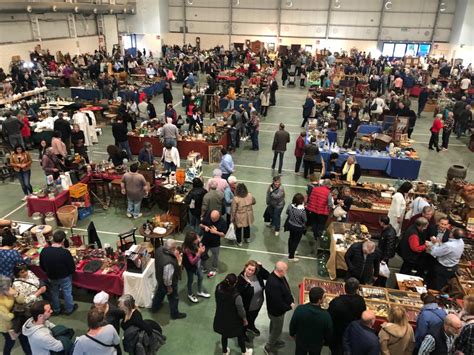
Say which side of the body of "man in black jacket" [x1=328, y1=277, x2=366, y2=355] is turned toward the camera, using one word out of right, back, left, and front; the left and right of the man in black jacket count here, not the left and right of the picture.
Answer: back

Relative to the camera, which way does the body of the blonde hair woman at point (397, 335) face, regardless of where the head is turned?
away from the camera

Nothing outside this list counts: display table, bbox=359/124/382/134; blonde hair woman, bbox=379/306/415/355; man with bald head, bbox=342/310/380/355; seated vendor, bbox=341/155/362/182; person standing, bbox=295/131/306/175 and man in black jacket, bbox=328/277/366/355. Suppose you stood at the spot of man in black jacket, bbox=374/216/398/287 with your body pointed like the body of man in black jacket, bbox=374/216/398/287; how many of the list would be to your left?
3

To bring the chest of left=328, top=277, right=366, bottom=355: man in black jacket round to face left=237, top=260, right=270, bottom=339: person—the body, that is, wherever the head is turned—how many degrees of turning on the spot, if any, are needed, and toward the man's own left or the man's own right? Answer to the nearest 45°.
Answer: approximately 90° to the man's own left

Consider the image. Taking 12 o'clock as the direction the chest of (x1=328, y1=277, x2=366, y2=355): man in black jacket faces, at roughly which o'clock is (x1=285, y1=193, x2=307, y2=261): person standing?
The person standing is roughly at 11 o'clock from the man in black jacket.
